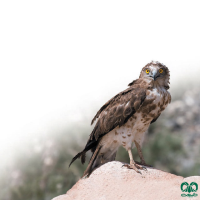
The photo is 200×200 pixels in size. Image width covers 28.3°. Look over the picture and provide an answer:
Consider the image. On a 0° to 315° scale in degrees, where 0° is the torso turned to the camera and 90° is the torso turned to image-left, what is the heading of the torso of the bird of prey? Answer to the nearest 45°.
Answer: approximately 315°
